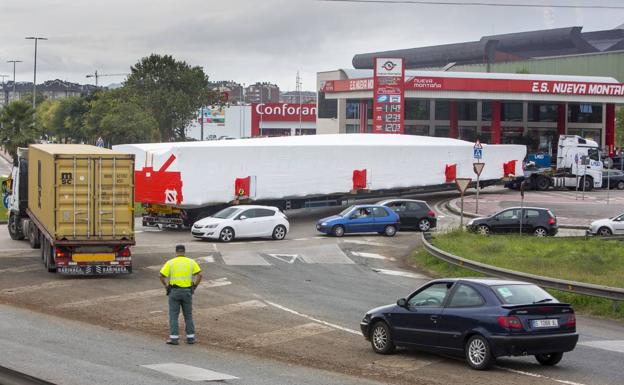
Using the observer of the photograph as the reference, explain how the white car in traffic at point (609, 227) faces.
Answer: facing to the left of the viewer

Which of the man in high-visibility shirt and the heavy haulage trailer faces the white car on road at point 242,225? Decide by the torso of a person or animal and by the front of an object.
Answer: the man in high-visibility shirt

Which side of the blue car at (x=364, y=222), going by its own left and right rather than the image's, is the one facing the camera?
left

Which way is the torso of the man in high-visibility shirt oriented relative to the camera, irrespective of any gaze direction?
away from the camera

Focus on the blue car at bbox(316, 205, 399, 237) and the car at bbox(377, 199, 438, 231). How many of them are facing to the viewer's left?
2

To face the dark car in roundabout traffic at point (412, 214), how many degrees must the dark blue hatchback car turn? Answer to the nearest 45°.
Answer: approximately 45° to its right

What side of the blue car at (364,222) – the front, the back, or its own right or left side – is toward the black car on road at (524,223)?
back

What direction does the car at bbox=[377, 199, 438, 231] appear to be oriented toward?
to the viewer's left

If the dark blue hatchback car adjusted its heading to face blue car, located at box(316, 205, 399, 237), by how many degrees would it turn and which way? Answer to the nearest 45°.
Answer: approximately 45° to its right

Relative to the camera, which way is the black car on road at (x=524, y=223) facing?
to the viewer's left

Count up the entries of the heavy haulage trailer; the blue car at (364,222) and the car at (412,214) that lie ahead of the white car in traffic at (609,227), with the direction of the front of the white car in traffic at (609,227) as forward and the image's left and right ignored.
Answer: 3
